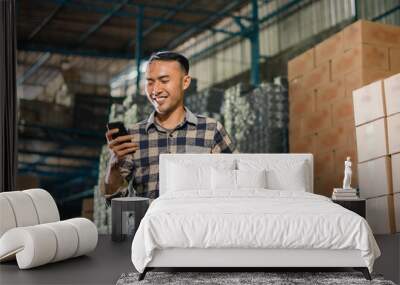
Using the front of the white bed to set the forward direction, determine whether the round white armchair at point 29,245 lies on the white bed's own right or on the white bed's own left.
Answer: on the white bed's own right

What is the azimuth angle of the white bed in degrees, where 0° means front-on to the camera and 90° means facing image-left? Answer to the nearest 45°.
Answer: approximately 0°

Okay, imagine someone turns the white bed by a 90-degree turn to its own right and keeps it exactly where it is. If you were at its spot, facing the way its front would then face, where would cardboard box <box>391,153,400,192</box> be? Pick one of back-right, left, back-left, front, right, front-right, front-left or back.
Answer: back-right

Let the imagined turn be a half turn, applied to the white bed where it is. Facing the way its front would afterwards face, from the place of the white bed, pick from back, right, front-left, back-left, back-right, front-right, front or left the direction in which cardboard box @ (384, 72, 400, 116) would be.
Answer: front-right

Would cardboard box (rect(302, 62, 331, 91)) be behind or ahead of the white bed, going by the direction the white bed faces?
behind

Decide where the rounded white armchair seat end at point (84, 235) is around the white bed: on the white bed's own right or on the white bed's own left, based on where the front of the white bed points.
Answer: on the white bed's own right
